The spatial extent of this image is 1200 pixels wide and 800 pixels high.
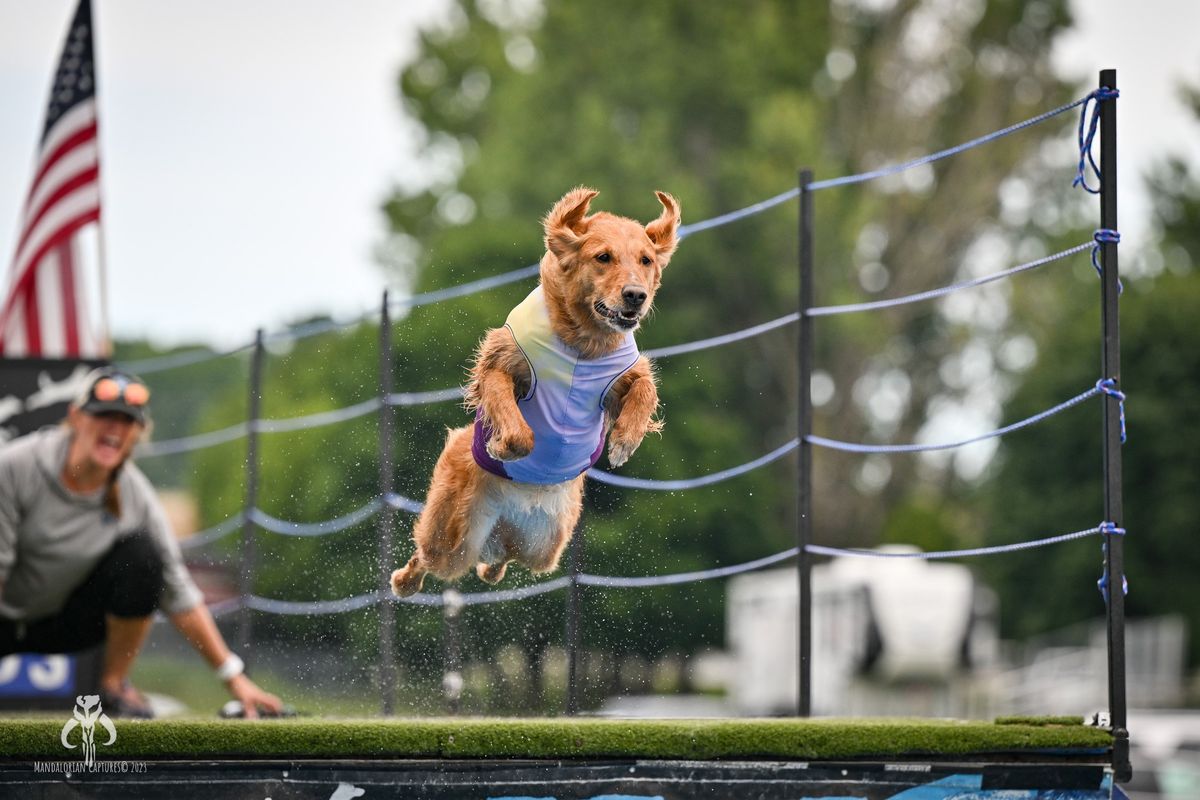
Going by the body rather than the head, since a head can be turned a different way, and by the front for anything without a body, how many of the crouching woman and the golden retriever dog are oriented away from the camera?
0

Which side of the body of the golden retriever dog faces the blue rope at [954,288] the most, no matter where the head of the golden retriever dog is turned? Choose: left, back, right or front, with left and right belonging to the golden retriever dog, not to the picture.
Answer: left

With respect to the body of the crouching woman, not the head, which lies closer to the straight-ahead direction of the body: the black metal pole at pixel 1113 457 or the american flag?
the black metal pole

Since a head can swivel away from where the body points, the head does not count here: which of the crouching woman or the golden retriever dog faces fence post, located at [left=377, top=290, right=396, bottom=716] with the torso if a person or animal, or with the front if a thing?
the crouching woman

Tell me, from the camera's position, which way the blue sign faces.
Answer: facing the viewer

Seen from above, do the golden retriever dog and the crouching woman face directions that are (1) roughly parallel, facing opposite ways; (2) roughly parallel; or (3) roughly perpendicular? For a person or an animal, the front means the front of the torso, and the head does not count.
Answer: roughly parallel

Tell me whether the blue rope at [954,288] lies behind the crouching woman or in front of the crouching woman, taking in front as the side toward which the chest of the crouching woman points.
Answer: in front

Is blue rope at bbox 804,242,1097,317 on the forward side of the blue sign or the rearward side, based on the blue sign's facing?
on the forward side

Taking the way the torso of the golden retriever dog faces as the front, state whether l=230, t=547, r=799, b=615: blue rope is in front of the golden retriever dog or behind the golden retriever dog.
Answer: behind

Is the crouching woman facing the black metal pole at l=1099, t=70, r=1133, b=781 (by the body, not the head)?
yes

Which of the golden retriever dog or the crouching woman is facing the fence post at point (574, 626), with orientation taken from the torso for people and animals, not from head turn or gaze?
the crouching woman

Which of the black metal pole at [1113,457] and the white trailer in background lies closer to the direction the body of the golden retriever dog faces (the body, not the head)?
the black metal pole
